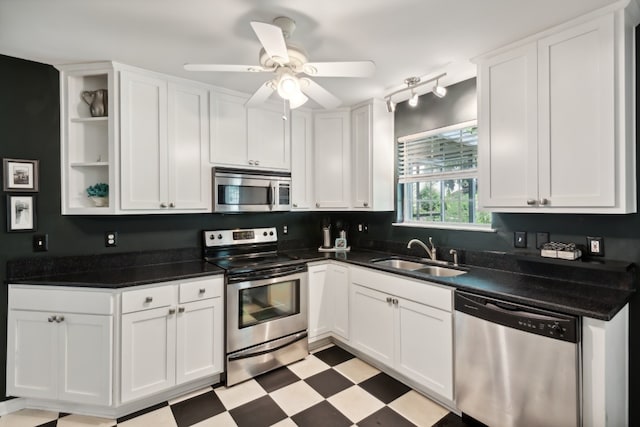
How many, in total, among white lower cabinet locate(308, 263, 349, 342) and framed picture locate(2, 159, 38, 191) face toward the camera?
2

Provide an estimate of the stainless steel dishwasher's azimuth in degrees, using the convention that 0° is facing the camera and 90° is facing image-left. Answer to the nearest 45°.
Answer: approximately 45°

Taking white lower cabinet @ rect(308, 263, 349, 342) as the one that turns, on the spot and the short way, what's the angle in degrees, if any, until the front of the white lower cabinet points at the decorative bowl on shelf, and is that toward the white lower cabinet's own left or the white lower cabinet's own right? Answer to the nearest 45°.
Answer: approximately 90° to the white lower cabinet's own right

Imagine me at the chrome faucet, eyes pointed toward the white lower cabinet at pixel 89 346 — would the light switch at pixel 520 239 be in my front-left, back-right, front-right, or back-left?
back-left

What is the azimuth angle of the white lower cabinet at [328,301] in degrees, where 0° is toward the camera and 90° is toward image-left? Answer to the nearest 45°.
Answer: approximately 0°

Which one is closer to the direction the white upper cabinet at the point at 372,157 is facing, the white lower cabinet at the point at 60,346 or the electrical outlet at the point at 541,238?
the white lower cabinet

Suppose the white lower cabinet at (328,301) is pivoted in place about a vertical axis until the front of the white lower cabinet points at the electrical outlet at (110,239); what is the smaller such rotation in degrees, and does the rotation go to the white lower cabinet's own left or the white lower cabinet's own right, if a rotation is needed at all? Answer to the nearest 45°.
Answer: approximately 90° to the white lower cabinet's own right

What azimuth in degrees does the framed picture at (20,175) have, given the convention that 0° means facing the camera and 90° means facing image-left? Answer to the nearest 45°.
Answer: approximately 0°
